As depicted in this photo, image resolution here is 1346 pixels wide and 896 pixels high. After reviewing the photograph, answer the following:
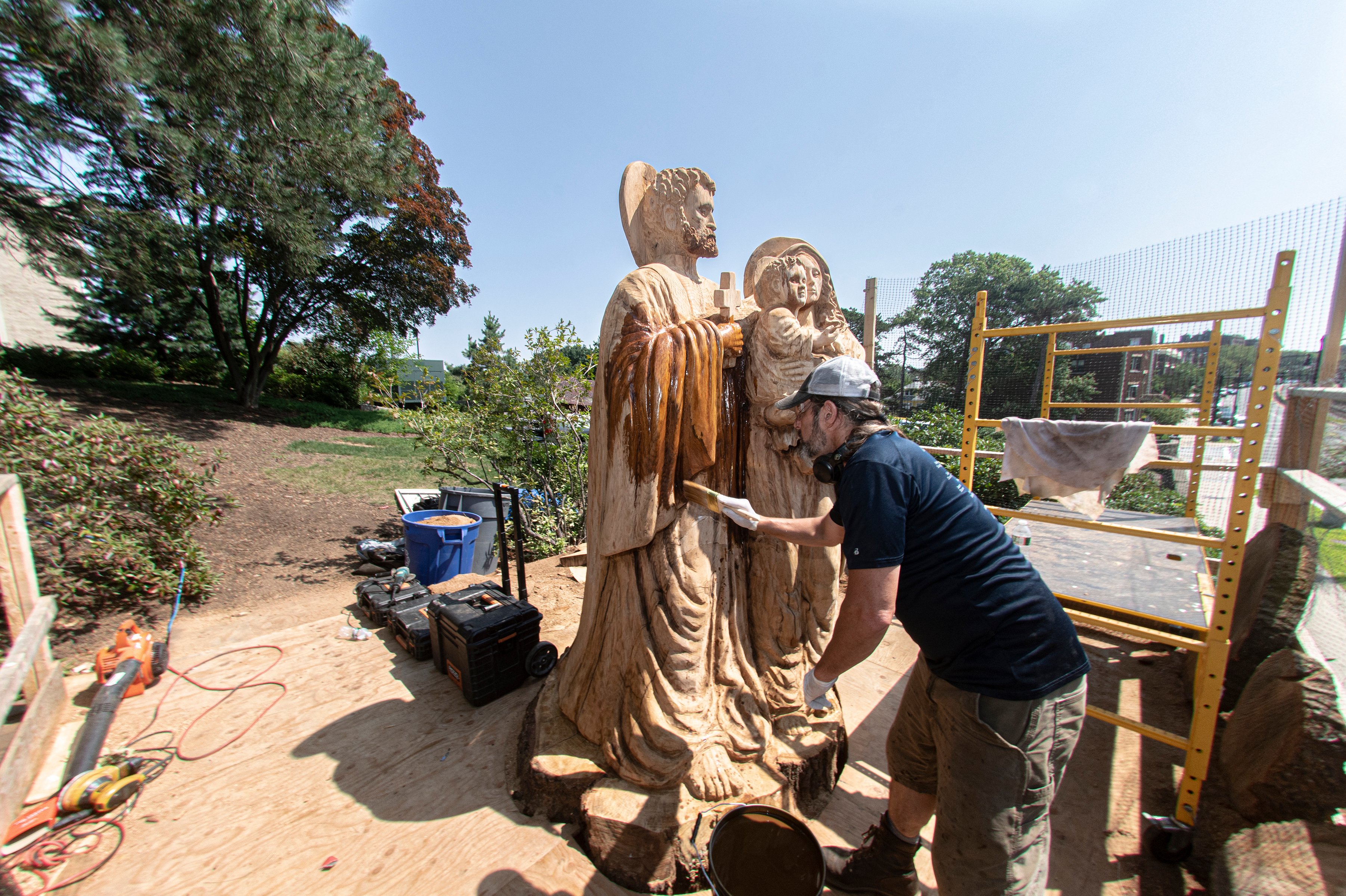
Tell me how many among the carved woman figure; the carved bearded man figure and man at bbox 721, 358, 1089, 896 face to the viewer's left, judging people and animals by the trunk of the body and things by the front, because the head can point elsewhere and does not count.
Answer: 1

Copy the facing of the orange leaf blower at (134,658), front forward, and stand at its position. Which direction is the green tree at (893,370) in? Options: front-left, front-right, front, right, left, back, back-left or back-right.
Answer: back-left

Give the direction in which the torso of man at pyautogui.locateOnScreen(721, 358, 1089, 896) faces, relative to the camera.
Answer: to the viewer's left

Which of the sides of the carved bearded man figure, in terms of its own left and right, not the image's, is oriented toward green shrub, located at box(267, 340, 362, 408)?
back

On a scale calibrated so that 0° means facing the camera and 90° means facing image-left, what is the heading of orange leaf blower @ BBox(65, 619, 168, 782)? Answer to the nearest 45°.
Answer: approximately 45°

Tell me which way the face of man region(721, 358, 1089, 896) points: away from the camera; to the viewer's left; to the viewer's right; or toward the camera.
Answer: to the viewer's left

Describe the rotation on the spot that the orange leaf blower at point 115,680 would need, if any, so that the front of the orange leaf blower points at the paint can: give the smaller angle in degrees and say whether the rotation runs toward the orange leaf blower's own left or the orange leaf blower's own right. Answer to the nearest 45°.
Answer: approximately 45° to the orange leaf blower's own left

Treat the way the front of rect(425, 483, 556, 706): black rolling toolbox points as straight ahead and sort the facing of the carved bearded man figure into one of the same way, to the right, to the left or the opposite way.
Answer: to the left

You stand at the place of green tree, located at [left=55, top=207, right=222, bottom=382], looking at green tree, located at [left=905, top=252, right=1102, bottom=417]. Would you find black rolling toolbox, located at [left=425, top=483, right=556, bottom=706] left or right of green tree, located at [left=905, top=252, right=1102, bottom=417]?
right

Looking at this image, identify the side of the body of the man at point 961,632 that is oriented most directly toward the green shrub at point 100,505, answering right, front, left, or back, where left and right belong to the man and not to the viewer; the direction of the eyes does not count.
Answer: front

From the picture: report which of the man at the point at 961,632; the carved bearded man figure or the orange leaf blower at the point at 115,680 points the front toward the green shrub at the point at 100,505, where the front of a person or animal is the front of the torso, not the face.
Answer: the man

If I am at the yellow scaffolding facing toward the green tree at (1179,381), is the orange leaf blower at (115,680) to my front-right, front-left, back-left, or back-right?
back-left

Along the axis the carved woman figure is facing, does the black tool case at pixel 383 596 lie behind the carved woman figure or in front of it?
behind
